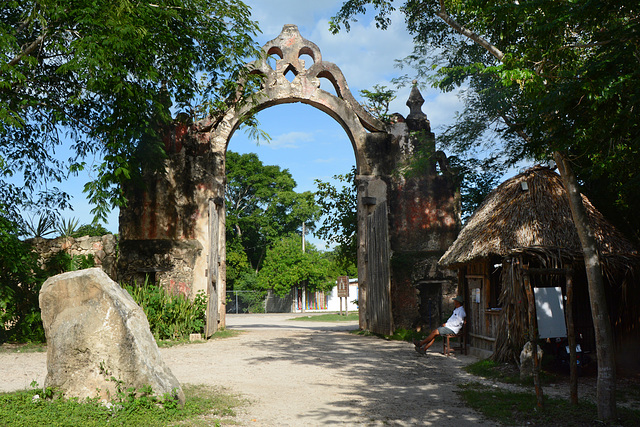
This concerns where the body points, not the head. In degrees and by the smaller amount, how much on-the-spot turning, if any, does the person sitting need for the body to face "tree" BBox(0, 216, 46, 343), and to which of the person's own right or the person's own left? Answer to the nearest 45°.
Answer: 0° — they already face it

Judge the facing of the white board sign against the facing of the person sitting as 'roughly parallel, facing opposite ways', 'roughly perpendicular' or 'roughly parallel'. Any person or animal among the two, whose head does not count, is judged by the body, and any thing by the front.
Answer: roughly perpendicular

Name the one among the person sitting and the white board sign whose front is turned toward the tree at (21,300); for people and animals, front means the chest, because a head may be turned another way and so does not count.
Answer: the person sitting

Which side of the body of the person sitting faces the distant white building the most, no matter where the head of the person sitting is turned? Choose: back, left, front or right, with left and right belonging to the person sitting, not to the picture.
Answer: right

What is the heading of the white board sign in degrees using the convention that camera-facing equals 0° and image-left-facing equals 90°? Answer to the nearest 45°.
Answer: approximately 0°

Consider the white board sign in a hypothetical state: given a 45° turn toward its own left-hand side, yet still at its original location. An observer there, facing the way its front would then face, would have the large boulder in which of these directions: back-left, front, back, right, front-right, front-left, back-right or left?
right

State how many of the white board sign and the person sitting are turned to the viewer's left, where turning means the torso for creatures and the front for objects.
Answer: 1

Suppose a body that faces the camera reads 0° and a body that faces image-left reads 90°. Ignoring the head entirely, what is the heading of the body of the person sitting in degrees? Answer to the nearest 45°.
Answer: approximately 90°

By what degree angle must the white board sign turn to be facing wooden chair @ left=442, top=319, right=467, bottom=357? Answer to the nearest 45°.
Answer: approximately 135° to its right

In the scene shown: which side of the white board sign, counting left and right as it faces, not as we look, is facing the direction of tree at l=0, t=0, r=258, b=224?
right

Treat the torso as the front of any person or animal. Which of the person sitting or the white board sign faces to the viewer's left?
the person sitting

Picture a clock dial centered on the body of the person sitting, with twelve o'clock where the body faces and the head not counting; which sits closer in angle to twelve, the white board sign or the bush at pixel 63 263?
the bush

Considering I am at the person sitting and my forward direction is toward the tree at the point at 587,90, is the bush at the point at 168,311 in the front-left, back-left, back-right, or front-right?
back-right
